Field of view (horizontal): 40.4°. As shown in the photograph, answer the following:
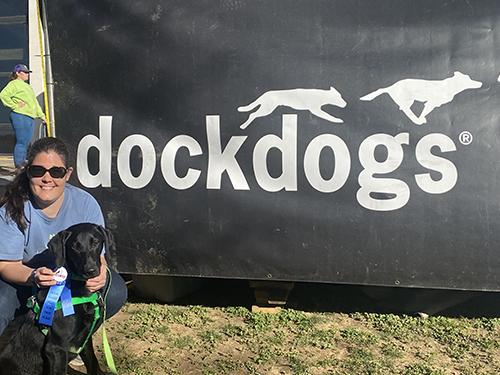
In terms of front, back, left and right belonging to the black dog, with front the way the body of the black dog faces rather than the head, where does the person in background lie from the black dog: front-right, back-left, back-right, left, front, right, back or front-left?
back-left

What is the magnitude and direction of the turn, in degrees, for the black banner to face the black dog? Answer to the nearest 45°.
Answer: approximately 45° to its right

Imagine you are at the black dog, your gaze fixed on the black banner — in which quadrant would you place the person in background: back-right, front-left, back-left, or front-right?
front-left

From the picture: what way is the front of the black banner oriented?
toward the camera

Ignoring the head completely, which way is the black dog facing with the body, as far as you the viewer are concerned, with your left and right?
facing the viewer and to the right of the viewer

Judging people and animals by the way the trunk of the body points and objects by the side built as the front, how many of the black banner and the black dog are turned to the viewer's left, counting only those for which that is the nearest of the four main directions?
0

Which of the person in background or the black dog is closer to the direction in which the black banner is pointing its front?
the black dog
